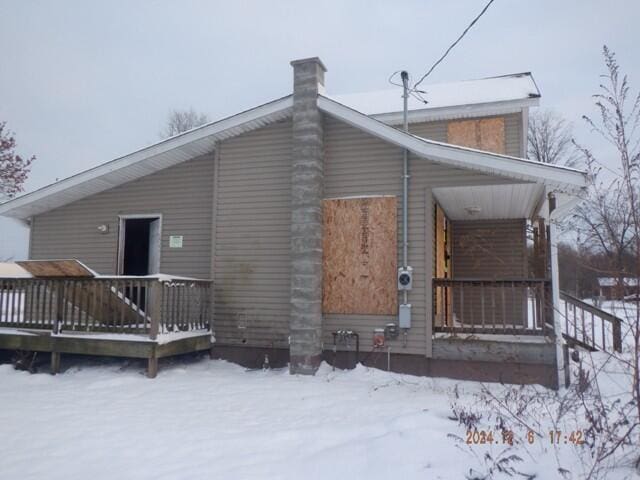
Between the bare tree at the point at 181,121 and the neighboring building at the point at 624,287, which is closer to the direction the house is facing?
the neighboring building

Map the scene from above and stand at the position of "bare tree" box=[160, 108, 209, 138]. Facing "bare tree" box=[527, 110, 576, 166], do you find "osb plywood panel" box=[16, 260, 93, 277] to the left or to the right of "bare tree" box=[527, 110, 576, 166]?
right
